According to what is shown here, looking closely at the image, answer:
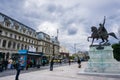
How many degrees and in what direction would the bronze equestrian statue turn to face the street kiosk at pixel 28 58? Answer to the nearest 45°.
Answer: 0° — it already faces it

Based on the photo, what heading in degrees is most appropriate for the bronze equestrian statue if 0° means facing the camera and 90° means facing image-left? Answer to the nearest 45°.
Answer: approximately 90°
